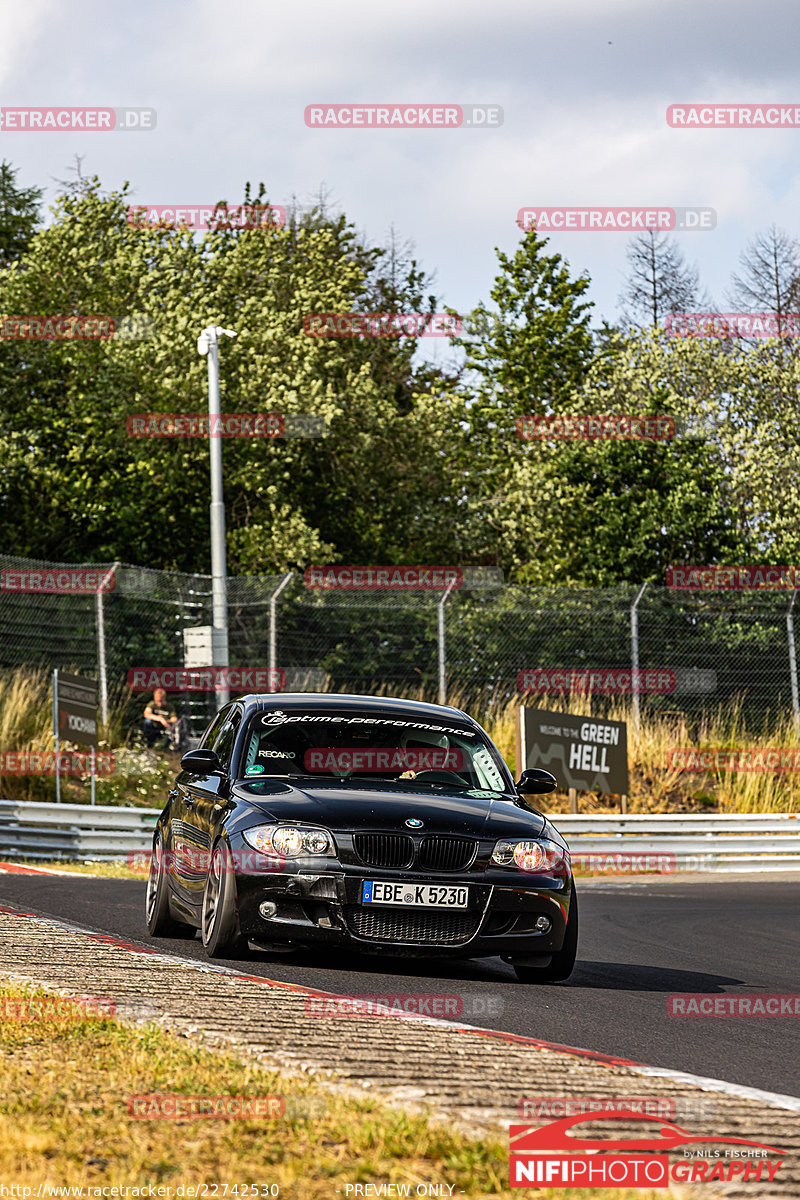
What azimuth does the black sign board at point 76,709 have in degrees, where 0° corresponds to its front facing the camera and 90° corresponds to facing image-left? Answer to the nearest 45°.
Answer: approximately 315°

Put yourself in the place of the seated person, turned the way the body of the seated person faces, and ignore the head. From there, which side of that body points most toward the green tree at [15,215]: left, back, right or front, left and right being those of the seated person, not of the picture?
back

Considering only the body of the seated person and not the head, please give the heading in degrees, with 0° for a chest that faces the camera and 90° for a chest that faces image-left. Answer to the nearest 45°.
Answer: approximately 0°

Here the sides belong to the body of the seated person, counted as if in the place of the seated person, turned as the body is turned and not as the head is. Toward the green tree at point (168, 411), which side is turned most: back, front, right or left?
back
